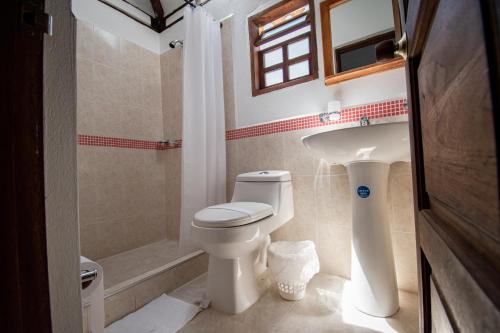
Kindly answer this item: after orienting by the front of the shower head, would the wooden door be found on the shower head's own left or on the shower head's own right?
on the shower head's own left

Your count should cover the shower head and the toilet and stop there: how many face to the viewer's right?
0

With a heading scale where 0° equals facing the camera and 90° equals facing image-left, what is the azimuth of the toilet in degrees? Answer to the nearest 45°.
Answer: approximately 45°

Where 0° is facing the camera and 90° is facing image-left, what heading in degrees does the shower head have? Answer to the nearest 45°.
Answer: approximately 45°

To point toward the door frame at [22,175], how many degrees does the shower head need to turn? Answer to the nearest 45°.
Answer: approximately 45° to its left

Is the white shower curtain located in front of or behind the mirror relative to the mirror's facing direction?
in front

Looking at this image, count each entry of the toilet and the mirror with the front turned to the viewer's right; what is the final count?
0

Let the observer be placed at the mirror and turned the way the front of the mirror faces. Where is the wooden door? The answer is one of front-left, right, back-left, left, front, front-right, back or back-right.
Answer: front-left

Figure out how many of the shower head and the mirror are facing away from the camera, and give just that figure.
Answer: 0

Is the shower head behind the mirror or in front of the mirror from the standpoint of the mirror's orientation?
in front
